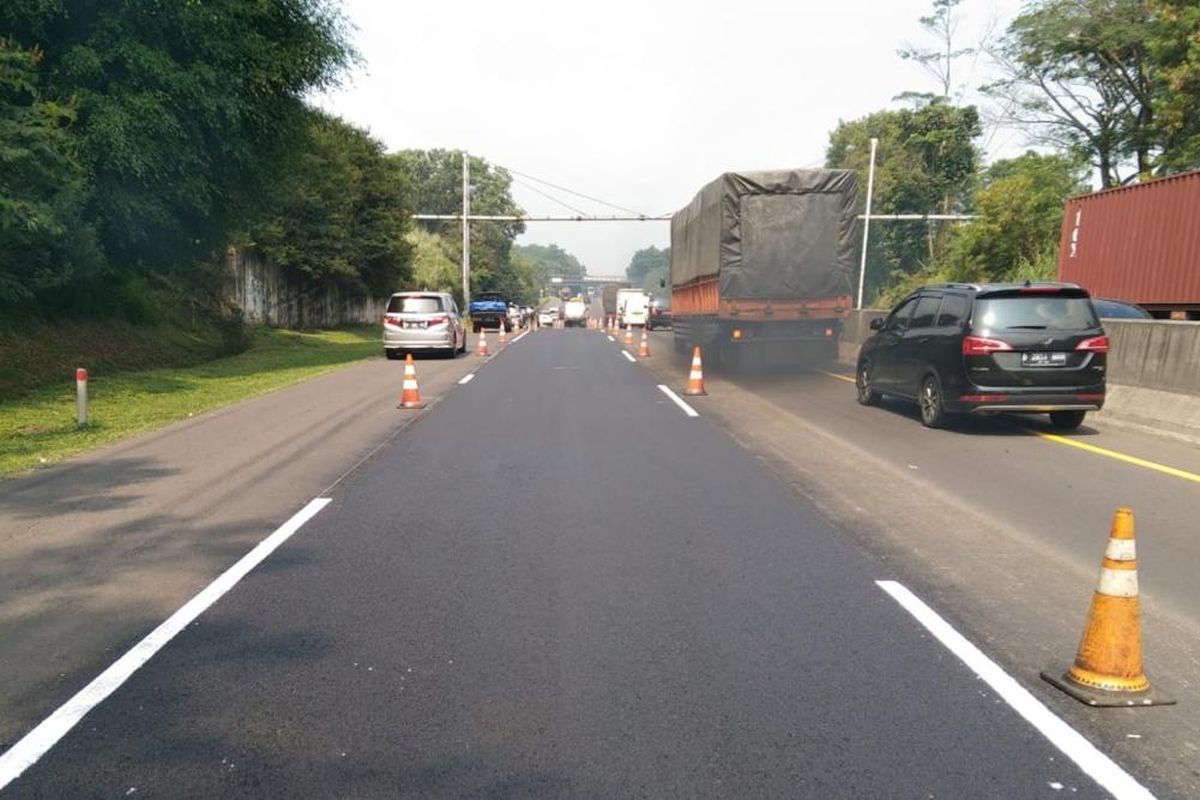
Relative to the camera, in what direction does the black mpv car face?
facing away from the viewer and to the left of the viewer

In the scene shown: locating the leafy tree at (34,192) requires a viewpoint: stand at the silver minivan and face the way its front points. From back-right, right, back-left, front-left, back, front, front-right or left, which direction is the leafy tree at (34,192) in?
back-left

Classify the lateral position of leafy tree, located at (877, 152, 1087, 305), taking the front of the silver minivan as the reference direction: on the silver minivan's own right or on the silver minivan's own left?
on the silver minivan's own right

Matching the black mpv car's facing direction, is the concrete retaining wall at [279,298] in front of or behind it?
in front

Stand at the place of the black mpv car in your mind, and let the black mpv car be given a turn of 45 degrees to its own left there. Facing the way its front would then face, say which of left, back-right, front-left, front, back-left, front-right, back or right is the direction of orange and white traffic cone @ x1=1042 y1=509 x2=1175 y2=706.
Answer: left

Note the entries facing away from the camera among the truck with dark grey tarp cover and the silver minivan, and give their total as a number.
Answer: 2

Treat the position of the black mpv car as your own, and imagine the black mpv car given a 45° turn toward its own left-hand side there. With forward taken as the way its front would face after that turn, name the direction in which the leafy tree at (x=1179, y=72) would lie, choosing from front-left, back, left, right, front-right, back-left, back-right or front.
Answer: right

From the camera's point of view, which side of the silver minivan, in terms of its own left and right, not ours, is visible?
back

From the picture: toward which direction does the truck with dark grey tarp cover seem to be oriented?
away from the camera

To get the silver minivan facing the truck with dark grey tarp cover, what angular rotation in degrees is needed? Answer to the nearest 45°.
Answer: approximately 135° to its right

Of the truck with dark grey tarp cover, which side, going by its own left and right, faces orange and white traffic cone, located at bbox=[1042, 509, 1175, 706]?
back

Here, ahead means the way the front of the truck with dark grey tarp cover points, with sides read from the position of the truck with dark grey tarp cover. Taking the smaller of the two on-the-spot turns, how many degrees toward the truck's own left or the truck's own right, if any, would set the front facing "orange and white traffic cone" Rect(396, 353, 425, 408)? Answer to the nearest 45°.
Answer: approximately 135° to the truck's own left

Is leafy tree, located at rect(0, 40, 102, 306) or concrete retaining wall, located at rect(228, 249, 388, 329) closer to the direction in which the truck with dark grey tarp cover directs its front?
the concrete retaining wall
